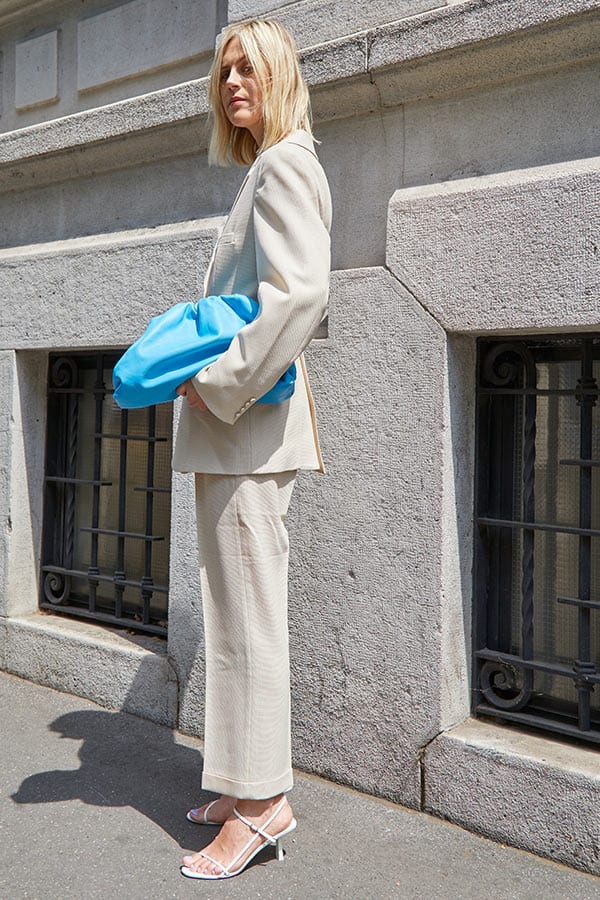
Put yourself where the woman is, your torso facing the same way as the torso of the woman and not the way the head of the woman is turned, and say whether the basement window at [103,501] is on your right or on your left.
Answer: on your right

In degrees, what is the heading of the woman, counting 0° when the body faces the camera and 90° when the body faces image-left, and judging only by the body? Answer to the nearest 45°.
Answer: approximately 90°

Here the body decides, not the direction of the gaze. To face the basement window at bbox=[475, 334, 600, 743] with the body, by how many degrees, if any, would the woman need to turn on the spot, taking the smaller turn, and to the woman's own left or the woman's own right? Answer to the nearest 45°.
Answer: approximately 180°
